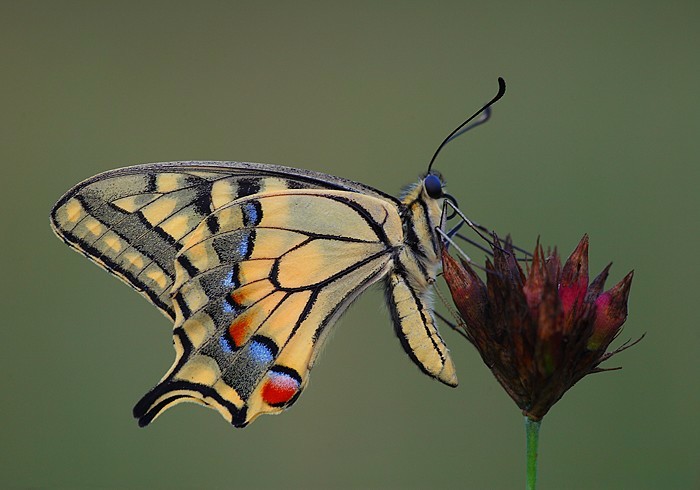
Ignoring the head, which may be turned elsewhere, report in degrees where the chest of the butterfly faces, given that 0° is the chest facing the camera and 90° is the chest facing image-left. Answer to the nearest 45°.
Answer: approximately 270°
